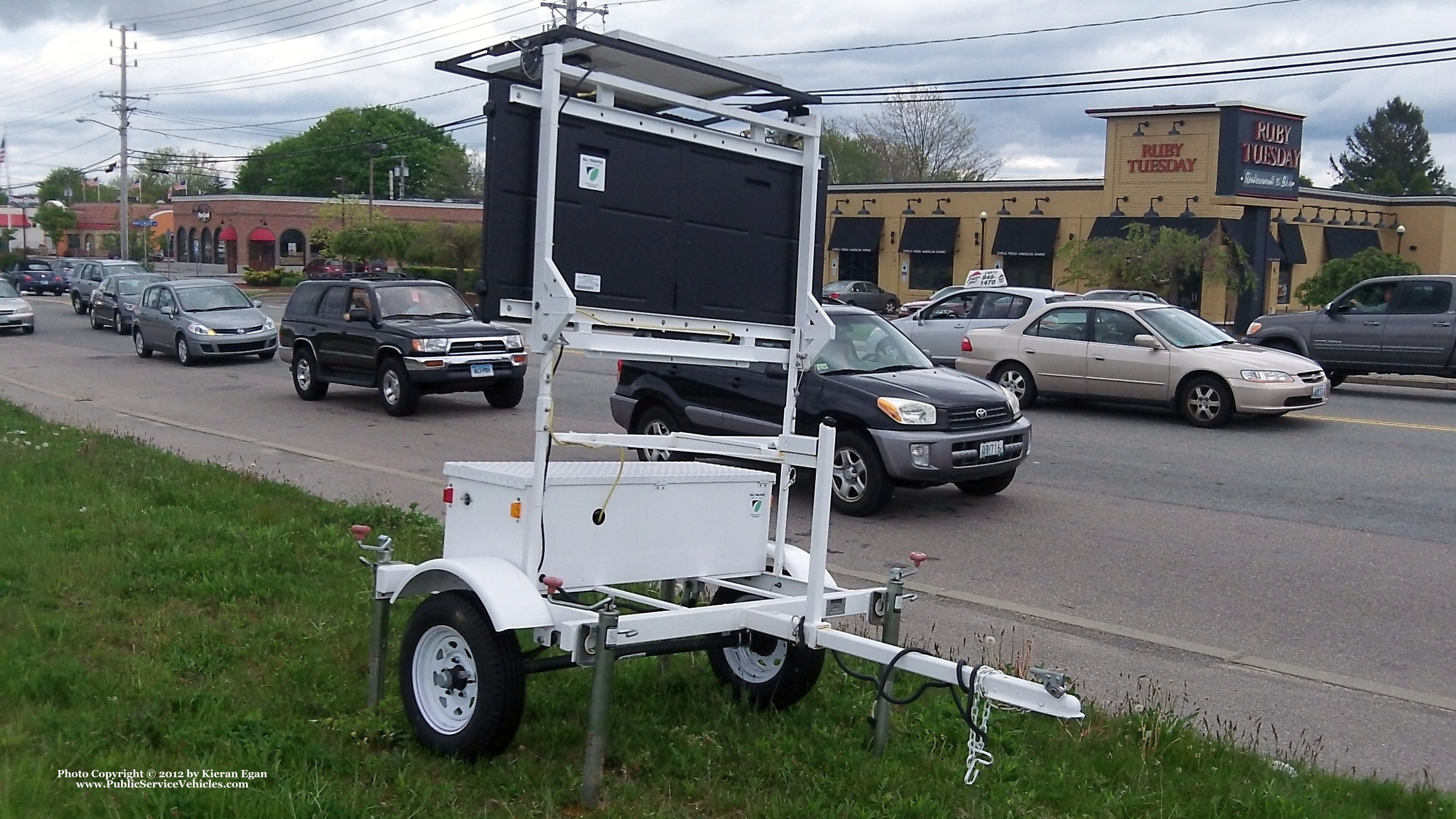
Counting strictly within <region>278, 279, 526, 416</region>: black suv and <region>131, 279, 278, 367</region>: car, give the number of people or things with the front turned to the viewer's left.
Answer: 0

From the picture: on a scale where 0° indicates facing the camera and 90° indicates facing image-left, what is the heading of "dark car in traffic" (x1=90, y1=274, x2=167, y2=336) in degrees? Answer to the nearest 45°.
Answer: approximately 315°

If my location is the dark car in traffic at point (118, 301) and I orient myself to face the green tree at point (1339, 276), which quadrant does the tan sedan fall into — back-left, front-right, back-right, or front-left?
front-right

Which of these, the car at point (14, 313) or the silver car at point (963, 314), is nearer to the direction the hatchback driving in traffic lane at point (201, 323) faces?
the silver car

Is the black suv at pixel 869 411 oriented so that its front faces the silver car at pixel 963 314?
no

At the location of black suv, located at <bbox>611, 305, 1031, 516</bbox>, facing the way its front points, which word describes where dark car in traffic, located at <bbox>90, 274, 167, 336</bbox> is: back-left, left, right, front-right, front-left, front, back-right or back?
back

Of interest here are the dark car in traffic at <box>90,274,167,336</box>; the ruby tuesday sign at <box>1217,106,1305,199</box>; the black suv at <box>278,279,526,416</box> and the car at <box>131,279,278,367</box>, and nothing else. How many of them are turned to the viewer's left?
0

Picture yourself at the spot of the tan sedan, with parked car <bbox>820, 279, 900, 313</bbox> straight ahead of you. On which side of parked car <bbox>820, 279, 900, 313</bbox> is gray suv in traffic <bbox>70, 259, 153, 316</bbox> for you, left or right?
left

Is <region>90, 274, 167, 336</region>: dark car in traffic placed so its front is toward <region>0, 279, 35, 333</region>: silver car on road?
no

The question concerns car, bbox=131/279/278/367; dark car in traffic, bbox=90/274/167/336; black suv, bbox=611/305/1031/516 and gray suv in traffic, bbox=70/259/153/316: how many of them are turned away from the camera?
0

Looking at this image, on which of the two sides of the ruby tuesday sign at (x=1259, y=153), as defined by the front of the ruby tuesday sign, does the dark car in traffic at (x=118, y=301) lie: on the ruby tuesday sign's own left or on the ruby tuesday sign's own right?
on the ruby tuesday sign's own right

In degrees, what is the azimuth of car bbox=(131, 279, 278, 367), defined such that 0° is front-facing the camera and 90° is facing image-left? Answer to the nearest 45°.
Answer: approximately 315°

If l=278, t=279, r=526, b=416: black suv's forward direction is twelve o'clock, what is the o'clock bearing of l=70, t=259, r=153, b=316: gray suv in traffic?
The gray suv in traffic is roughly at 7 o'clock from the black suv.

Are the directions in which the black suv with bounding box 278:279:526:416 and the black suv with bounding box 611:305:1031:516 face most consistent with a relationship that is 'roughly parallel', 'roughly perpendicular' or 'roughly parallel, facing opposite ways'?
roughly parallel

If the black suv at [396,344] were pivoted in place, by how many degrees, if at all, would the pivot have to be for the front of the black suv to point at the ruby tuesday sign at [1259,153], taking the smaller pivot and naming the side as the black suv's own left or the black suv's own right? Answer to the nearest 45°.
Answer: approximately 90° to the black suv's own left

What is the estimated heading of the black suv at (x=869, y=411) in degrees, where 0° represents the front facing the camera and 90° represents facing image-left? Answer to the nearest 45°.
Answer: approximately 315°
